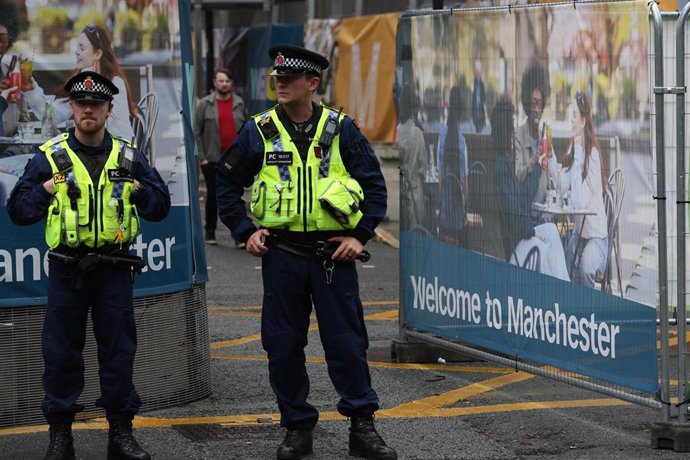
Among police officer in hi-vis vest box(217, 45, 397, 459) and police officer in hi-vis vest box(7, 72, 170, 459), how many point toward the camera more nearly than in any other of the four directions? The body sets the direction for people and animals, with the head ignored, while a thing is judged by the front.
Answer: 2

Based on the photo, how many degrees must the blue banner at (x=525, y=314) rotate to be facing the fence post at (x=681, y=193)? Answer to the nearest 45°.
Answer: approximately 90° to its left

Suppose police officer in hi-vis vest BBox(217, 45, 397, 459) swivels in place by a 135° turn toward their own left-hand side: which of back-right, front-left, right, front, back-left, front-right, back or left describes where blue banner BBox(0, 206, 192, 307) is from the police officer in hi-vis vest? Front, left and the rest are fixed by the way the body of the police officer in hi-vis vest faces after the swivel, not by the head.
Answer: left

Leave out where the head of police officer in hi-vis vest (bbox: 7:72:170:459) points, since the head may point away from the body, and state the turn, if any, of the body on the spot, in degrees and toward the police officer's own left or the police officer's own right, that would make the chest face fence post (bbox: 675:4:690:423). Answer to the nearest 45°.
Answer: approximately 90° to the police officer's own left

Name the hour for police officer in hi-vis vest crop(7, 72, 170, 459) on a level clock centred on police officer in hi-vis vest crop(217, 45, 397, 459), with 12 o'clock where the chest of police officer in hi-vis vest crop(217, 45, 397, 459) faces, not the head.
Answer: police officer in hi-vis vest crop(7, 72, 170, 459) is roughly at 3 o'clock from police officer in hi-vis vest crop(217, 45, 397, 459).

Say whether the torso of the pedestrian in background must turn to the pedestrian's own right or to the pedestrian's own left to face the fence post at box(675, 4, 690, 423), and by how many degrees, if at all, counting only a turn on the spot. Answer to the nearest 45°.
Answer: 0° — they already face it

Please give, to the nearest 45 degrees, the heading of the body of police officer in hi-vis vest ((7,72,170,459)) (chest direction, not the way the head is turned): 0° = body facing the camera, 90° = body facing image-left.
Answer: approximately 0°

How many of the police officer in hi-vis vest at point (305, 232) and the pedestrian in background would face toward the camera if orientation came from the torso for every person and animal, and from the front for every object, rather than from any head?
2

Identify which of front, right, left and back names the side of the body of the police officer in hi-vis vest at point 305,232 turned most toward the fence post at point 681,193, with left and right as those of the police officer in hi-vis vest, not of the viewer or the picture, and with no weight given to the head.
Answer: left

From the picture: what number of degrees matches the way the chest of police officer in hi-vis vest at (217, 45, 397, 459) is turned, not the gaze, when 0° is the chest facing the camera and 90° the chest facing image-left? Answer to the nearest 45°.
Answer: approximately 0°
